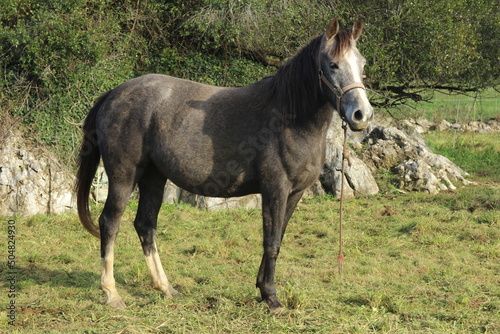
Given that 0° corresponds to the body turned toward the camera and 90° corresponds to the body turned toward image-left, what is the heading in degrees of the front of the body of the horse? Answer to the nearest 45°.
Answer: approximately 270°
